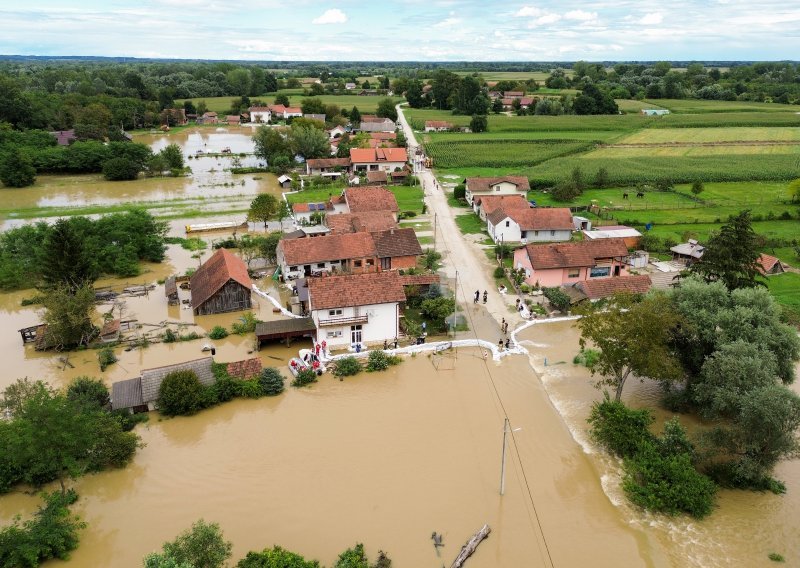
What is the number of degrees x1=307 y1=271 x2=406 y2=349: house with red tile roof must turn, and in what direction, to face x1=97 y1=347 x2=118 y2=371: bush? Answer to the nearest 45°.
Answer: approximately 90° to its right

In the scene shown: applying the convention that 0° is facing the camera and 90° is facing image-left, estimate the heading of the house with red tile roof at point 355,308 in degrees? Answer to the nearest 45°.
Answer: approximately 0°

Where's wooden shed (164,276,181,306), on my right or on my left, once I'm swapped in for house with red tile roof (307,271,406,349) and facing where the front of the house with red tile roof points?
on my right

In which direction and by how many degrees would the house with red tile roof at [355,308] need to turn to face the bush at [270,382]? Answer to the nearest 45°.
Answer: approximately 45° to its right

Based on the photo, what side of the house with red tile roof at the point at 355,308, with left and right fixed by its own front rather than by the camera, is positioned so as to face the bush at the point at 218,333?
right

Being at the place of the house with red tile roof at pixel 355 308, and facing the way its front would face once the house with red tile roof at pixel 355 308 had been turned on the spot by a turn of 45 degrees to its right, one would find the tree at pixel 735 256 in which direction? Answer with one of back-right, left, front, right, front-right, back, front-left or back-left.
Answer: back-left

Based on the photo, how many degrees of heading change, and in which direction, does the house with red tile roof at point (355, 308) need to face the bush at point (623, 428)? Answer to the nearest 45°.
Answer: approximately 45° to its left
